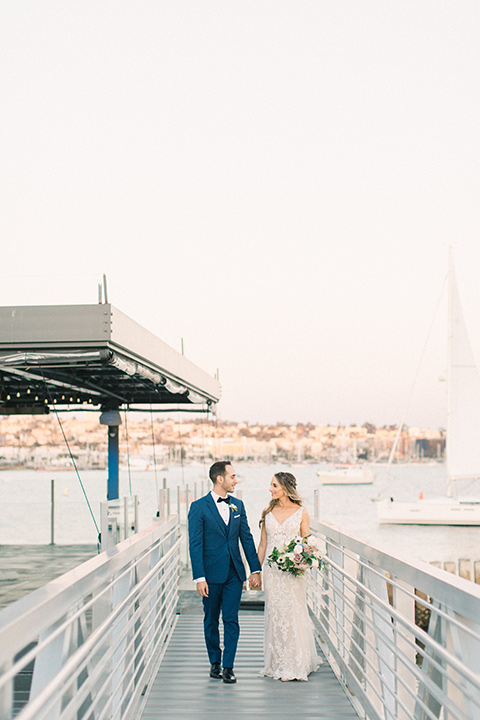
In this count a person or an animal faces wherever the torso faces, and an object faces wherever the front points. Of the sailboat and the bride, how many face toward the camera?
1

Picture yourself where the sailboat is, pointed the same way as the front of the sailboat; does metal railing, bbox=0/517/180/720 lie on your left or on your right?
on your left

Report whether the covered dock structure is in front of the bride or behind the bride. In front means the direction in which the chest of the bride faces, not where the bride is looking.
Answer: behind

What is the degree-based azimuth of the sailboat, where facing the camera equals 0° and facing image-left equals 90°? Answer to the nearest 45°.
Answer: approximately 90°

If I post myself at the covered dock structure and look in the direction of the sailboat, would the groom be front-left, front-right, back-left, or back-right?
back-right

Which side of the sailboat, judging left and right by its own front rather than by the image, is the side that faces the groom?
left

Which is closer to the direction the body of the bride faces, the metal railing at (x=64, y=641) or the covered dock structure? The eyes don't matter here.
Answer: the metal railing

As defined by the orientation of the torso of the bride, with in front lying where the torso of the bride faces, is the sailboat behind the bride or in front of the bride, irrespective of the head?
behind

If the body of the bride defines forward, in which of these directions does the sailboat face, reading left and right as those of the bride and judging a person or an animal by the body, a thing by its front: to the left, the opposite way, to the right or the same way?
to the right

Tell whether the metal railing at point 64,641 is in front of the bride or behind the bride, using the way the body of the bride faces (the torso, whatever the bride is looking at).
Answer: in front

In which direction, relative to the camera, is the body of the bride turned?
toward the camera

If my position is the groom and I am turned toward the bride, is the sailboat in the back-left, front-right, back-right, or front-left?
front-left

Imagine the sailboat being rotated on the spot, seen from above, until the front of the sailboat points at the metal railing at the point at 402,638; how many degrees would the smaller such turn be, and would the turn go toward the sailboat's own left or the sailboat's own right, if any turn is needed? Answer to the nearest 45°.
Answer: approximately 90° to the sailboat's own left

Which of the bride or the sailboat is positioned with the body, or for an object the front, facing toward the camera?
the bride

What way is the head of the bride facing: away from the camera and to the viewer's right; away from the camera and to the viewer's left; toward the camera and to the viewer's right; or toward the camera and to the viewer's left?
toward the camera and to the viewer's left
